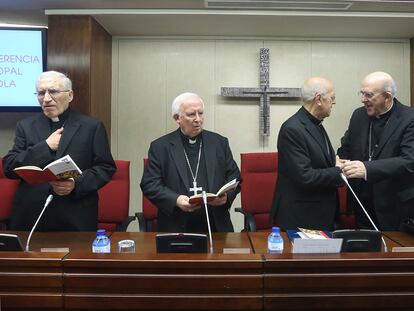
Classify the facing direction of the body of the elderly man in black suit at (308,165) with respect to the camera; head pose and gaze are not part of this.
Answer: to the viewer's right

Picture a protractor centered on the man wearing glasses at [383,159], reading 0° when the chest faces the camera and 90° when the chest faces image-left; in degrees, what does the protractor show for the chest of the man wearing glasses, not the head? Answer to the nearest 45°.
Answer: approximately 45°

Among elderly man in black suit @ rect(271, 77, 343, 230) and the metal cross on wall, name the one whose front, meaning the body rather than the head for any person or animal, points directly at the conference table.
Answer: the metal cross on wall

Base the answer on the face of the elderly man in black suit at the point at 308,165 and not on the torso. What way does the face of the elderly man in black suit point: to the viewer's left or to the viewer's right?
to the viewer's right

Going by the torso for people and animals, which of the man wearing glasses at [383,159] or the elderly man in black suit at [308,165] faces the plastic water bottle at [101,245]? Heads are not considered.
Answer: the man wearing glasses

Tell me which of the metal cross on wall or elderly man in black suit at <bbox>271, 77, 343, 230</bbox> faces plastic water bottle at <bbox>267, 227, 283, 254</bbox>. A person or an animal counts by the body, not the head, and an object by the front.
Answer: the metal cross on wall

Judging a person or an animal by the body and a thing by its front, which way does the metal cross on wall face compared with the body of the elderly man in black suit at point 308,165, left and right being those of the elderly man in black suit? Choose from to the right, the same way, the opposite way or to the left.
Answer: to the right

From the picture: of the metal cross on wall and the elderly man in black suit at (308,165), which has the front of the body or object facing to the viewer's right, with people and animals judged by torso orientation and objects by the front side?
the elderly man in black suit

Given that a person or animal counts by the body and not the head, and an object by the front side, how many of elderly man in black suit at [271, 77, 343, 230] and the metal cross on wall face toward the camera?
1

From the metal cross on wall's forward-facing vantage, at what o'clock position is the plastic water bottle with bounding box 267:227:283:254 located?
The plastic water bottle is roughly at 12 o'clock from the metal cross on wall.
